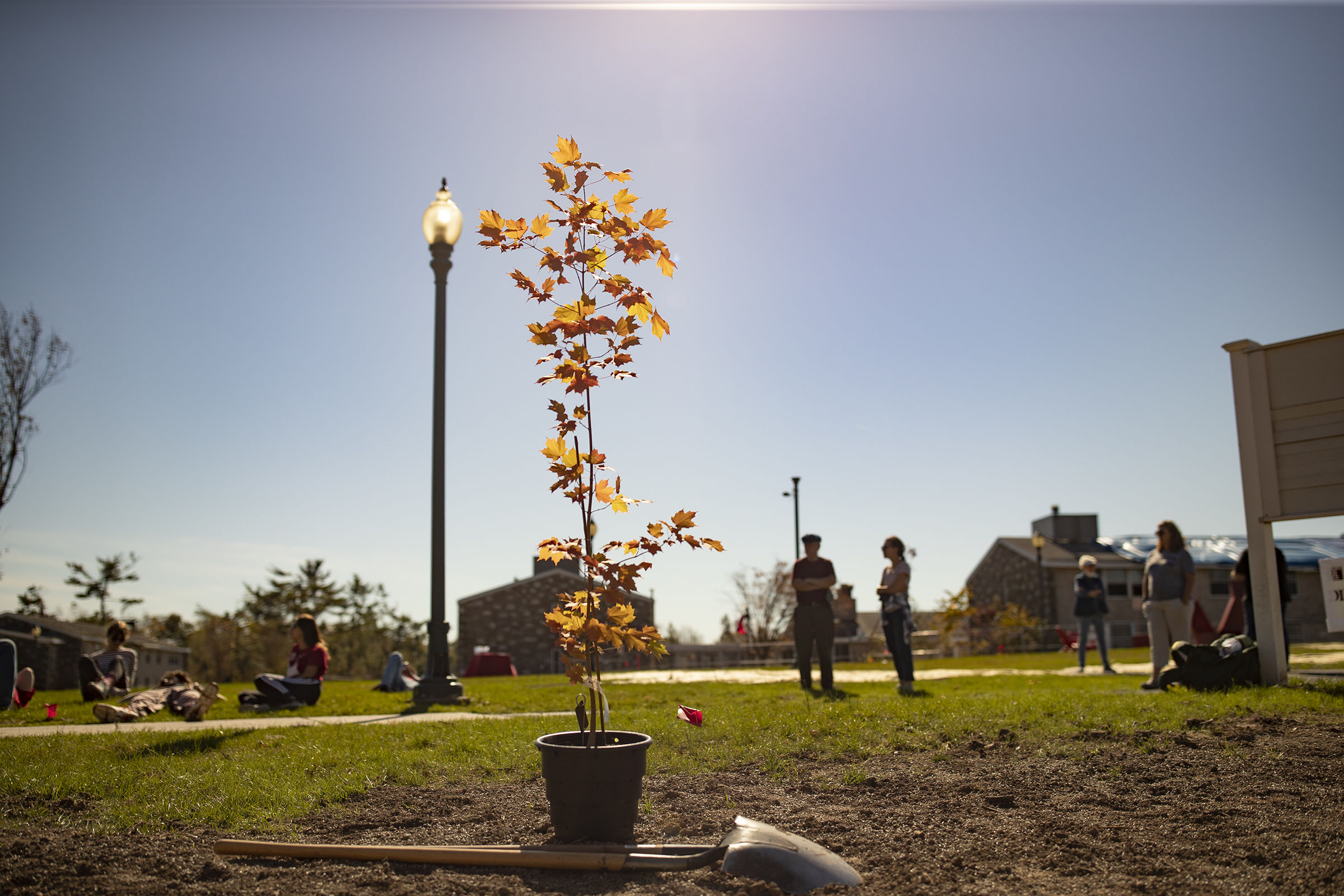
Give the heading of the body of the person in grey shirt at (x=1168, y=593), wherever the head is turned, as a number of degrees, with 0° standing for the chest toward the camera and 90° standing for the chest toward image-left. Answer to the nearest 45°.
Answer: approximately 45°

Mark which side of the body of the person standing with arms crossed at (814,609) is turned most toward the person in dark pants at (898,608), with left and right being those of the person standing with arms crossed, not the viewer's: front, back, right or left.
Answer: left

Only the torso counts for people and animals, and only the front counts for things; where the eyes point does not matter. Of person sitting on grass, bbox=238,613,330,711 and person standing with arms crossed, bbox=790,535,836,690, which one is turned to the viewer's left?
the person sitting on grass

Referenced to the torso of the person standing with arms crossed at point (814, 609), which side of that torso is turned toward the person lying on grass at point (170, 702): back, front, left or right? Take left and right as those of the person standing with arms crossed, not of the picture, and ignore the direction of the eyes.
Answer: right

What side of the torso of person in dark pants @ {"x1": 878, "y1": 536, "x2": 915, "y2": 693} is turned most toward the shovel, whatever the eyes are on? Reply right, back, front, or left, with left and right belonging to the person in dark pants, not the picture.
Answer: left

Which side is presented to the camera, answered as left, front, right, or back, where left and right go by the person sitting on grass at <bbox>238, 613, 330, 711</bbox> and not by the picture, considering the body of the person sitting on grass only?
left

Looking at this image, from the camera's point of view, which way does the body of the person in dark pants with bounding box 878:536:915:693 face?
to the viewer's left

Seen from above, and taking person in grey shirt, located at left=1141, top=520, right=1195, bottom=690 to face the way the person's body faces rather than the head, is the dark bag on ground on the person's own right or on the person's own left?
on the person's own left

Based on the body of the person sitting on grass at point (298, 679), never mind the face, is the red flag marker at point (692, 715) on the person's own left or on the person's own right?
on the person's own left

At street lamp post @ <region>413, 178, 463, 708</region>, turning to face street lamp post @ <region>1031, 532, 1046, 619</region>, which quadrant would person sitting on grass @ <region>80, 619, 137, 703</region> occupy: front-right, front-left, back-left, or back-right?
back-left

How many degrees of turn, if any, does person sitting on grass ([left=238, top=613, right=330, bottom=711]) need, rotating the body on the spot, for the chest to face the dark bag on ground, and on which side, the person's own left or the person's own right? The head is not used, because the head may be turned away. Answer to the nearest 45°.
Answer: approximately 135° to the person's own left

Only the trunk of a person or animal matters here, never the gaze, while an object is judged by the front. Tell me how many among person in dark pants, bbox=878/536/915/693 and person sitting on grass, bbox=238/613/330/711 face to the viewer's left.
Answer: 2

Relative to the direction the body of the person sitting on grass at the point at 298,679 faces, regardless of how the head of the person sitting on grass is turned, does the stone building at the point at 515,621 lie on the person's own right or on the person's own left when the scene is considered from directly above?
on the person's own right
